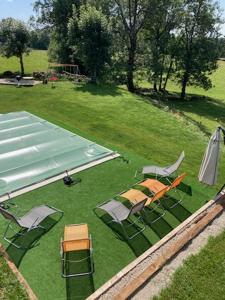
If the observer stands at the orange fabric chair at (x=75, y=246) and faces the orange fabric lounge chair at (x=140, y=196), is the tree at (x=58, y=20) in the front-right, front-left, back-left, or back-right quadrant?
front-left

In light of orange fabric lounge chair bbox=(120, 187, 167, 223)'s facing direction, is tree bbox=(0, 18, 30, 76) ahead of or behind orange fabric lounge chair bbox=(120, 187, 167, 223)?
ahead

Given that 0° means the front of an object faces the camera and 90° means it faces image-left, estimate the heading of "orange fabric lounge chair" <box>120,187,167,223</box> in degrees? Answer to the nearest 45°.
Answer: approximately 135°

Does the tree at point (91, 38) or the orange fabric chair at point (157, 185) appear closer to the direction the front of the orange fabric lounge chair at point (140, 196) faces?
the tree

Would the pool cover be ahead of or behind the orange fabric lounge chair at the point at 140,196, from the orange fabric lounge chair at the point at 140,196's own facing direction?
ahead

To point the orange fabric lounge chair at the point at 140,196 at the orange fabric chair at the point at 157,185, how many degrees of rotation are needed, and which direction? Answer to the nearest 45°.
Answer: approximately 90° to its right

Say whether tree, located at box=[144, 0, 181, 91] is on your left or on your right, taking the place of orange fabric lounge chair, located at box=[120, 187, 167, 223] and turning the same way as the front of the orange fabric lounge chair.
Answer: on your right

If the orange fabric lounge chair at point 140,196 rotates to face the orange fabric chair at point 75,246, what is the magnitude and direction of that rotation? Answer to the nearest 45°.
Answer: approximately 90° to its left

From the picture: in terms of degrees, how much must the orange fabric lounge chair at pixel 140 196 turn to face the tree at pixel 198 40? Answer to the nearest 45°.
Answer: approximately 45° to its right
